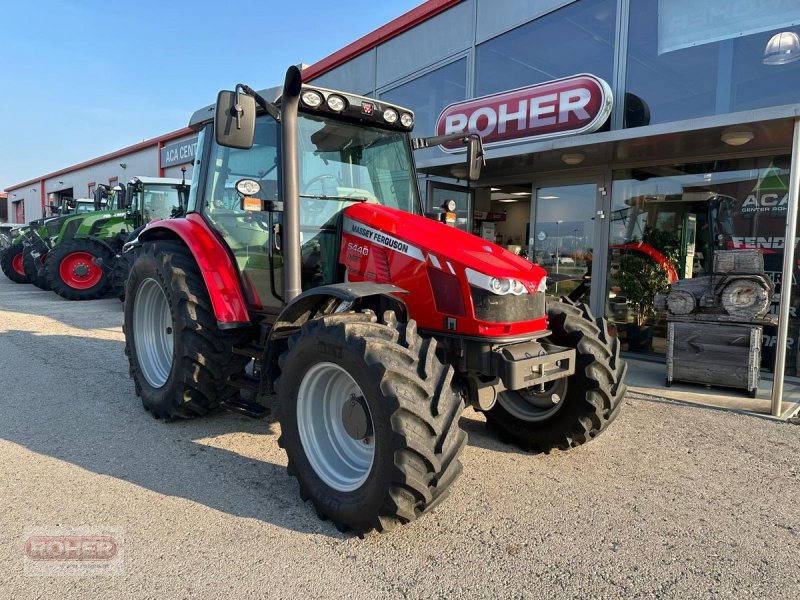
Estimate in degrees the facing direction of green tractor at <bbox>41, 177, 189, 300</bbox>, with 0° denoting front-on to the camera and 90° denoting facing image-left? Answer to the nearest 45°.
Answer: approximately 90°

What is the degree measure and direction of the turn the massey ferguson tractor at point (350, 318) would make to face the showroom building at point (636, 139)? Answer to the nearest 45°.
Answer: approximately 90° to its left

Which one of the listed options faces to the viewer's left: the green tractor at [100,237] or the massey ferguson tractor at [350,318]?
the green tractor

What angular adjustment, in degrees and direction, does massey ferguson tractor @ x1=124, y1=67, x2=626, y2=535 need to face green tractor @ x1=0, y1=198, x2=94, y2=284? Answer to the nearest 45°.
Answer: approximately 180°

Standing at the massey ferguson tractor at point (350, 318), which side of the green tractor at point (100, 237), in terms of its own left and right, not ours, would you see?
left

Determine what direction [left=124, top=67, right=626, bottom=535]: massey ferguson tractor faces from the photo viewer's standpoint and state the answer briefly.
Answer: facing the viewer and to the right of the viewer

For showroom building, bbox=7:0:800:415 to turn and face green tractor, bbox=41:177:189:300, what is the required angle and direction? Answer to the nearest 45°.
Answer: approximately 90° to its right

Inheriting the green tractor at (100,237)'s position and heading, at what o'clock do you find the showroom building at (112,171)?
The showroom building is roughly at 3 o'clock from the green tractor.

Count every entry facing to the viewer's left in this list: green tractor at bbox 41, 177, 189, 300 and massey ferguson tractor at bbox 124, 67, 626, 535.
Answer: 1

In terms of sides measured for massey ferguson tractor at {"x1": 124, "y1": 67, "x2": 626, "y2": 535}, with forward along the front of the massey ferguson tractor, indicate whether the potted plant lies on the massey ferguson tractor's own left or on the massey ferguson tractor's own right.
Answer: on the massey ferguson tractor's own left

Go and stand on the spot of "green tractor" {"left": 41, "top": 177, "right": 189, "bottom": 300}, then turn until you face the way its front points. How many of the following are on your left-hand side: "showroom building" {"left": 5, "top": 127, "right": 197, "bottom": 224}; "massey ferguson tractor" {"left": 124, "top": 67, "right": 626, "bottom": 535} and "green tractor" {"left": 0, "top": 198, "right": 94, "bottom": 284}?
1

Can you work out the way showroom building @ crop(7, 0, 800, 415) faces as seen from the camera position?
facing the viewer and to the left of the viewer

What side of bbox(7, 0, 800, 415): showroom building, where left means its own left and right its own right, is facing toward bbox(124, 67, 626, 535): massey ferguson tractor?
front

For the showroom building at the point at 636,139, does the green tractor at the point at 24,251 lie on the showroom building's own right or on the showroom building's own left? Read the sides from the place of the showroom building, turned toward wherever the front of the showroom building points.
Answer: on the showroom building's own right

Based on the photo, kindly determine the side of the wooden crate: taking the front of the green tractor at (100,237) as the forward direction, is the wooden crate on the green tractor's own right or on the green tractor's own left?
on the green tractor's own left
